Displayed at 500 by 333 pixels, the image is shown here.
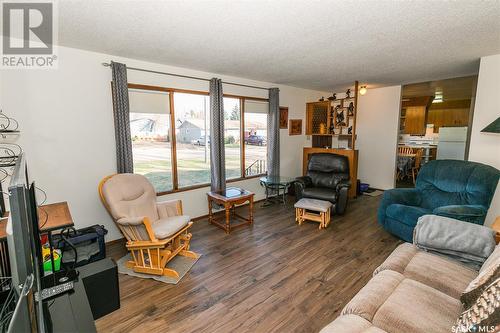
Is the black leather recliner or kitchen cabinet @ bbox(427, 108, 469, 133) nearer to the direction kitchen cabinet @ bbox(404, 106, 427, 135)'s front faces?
the black leather recliner

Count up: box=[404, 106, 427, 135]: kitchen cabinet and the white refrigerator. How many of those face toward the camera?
2

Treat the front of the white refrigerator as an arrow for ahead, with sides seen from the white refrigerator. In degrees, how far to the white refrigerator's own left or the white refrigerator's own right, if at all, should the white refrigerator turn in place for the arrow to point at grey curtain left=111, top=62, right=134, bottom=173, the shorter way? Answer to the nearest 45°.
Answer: approximately 45° to the white refrigerator's own right

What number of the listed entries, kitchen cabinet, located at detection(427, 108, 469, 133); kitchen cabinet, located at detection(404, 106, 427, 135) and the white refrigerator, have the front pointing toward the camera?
3

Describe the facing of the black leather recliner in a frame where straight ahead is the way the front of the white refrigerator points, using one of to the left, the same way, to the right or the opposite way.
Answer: the same way

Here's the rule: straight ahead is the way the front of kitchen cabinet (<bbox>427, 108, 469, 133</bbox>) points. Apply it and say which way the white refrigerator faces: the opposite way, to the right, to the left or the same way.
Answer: the same way

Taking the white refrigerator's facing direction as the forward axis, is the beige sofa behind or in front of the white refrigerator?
in front

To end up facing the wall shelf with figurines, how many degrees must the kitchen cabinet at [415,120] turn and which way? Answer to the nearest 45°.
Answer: approximately 45° to its right

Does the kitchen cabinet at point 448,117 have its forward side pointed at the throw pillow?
yes

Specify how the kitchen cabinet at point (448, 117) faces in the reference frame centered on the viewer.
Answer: facing the viewer

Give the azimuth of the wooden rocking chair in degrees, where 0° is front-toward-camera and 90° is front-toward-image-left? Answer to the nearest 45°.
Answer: approximately 315°

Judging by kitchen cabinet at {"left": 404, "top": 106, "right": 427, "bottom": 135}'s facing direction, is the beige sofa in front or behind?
in front

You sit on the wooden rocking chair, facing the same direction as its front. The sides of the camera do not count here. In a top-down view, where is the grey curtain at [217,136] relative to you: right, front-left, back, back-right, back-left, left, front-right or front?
left

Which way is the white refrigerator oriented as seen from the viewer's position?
toward the camera

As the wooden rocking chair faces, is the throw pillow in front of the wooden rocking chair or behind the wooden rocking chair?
in front

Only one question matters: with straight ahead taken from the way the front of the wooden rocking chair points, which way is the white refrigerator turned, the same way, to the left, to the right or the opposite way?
to the right

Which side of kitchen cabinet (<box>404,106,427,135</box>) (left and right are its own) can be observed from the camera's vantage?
front
